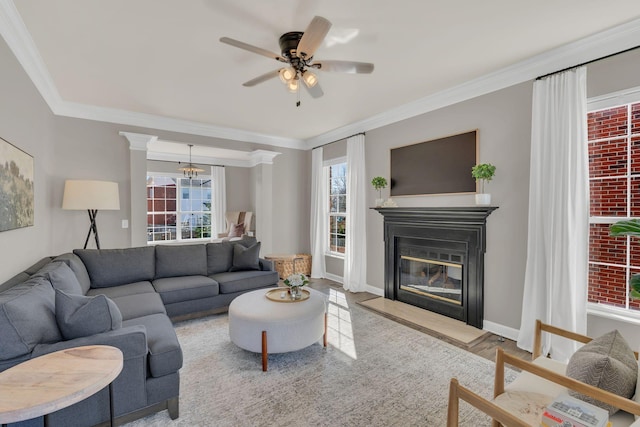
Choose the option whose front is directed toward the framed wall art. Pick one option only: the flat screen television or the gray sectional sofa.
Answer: the flat screen television

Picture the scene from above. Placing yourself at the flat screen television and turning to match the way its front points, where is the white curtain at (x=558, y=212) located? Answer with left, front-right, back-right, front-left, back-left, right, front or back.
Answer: left

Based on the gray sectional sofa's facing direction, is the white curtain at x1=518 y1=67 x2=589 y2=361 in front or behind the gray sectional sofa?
in front

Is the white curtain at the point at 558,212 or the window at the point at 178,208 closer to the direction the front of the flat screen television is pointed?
the window

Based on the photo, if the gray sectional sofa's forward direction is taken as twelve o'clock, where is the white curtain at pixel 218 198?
The white curtain is roughly at 8 o'clock from the gray sectional sofa.

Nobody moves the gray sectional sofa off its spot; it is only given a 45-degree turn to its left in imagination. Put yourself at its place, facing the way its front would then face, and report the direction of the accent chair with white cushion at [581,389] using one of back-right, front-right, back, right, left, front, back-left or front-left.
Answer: front-right

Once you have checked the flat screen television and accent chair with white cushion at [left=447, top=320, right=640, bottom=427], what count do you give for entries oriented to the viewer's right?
0

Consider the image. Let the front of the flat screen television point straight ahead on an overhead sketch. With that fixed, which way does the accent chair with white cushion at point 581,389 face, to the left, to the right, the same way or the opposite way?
to the right

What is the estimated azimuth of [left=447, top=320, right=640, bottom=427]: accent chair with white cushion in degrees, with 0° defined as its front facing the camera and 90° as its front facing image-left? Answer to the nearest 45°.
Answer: approximately 135°

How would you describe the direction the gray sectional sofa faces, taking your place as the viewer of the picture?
facing the viewer and to the right of the viewer

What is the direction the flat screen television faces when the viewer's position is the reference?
facing the viewer and to the left of the viewer

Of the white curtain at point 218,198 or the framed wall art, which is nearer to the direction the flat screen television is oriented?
the framed wall art

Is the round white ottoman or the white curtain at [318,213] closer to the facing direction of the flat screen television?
the round white ottoman

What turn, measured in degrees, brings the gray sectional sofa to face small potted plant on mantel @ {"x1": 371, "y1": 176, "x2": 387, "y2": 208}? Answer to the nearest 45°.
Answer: approximately 45° to its left

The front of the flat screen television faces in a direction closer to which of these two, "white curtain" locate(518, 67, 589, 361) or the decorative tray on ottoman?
the decorative tray on ottoman

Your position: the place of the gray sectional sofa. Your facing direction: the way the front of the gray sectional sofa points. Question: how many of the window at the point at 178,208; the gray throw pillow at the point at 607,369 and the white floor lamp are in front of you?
1
